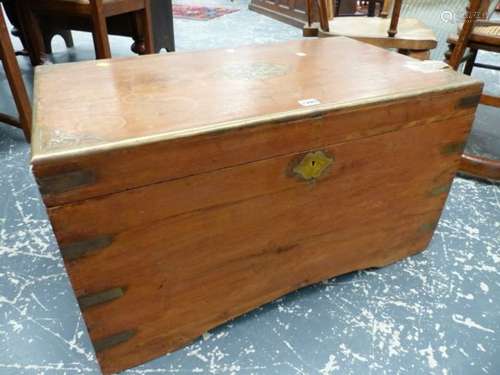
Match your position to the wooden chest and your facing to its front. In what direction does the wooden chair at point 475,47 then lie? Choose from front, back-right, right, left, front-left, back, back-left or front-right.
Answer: left

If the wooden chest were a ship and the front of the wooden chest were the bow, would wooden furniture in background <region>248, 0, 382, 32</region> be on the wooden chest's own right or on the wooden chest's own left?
on the wooden chest's own left

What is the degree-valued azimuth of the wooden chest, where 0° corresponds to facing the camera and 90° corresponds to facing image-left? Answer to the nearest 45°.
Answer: approximately 315°

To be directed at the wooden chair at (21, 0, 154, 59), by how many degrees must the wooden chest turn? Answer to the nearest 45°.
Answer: approximately 180°

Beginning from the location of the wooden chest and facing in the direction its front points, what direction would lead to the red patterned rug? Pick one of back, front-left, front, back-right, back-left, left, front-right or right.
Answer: back-left

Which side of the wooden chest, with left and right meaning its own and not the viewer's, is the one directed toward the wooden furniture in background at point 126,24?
back

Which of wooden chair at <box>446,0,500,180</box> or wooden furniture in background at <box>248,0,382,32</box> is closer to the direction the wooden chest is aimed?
the wooden chair

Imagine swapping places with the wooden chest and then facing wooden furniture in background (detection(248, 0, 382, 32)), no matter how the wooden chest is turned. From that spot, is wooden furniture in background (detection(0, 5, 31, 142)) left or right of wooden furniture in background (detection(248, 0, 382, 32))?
left
